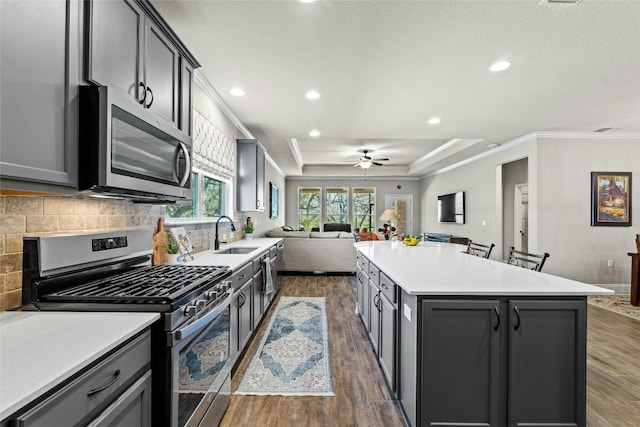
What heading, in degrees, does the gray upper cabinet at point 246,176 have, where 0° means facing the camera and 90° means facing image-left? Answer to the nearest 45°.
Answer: approximately 270°

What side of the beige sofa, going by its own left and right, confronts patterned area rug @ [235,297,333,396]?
back

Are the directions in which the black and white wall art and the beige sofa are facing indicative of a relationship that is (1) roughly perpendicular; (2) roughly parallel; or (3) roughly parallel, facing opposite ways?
roughly perpendicular

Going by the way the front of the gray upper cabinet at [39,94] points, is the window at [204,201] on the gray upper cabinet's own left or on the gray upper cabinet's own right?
on the gray upper cabinet's own left

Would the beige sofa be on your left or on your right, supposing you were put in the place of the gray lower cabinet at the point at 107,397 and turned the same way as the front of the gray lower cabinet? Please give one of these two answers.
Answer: on your left

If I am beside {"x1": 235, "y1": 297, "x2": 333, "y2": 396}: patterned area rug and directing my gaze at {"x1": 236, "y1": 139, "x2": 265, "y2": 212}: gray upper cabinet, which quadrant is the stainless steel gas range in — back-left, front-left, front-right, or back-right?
back-left

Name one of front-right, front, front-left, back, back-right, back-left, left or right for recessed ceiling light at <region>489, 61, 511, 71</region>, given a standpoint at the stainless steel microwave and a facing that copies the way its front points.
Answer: front-left

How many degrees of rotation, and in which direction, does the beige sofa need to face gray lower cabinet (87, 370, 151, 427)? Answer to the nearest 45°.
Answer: approximately 180°

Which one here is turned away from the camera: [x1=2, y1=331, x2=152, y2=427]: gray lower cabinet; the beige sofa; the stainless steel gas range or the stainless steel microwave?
the beige sofa

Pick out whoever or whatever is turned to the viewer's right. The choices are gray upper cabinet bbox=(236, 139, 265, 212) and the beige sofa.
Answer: the gray upper cabinet

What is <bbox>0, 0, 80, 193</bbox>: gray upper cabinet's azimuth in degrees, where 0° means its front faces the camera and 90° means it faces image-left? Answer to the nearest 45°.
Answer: approximately 315°

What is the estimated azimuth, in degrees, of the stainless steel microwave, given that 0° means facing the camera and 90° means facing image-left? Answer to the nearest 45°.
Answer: approximately 315°

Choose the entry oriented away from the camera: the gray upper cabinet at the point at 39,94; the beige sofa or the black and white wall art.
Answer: the beige sofa

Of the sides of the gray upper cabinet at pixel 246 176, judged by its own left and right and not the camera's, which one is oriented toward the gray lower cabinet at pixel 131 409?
right

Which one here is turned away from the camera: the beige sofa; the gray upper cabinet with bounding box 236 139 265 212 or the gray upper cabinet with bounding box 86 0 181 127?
the beige sofa

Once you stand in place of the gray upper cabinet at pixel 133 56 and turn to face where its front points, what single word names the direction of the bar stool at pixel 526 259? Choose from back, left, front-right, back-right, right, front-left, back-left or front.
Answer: front-left
